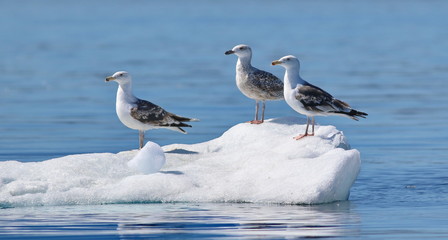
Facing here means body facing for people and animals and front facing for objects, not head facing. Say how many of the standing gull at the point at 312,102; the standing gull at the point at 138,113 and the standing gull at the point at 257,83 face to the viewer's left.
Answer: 3

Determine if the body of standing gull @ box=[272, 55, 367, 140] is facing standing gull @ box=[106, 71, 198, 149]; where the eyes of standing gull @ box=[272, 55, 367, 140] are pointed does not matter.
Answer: yes

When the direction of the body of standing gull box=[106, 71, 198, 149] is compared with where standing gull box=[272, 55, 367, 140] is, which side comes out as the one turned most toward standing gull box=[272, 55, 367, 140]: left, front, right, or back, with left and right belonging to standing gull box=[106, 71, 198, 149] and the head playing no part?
back

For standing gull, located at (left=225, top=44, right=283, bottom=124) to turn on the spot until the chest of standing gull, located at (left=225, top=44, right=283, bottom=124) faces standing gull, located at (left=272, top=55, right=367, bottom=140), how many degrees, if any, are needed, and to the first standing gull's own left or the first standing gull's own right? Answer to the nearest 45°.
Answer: approximately 135° to the first standing gull's own left

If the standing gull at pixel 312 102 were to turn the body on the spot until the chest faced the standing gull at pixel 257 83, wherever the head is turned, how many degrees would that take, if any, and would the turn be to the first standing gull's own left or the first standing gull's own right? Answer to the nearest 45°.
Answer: approximately 45° to the first standing gull's own right

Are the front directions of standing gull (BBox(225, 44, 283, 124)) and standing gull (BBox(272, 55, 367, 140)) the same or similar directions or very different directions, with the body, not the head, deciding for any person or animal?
same or similar directions

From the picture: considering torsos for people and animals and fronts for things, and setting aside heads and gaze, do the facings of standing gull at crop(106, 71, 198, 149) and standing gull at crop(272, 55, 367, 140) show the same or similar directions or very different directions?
same or similar directions

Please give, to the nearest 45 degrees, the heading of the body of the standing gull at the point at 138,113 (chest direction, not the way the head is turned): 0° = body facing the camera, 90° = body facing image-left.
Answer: approximately 90°

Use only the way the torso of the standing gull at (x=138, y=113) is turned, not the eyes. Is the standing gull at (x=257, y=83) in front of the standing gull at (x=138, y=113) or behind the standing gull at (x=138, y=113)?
behind

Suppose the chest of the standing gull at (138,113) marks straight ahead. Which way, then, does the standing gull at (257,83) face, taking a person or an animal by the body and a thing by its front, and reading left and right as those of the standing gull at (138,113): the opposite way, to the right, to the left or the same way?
the same way

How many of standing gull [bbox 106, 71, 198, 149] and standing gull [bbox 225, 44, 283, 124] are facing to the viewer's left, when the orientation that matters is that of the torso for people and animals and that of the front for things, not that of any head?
2

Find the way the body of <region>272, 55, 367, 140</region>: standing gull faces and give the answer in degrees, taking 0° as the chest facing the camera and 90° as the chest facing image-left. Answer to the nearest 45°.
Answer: approximately 90°

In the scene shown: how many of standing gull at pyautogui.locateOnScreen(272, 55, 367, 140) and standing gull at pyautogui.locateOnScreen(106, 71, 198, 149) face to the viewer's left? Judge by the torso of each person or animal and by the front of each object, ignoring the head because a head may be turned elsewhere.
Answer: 2

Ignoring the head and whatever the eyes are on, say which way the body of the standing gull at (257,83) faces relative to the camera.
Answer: to the viewer's left
